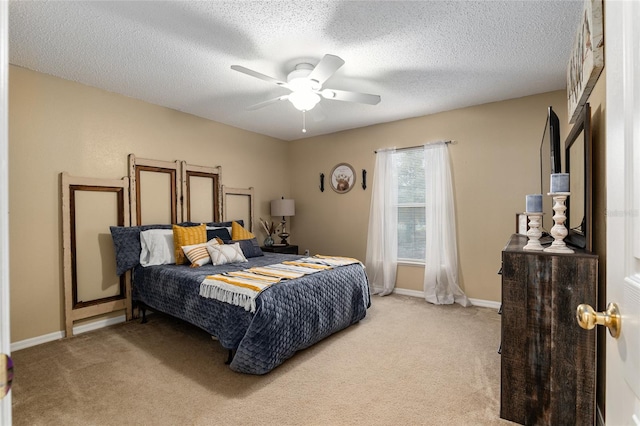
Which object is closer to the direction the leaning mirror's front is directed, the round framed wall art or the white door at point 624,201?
the round framed wall art

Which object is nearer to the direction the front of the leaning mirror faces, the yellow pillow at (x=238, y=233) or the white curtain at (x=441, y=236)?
the yellow pillow

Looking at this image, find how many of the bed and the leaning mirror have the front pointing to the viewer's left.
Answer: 1

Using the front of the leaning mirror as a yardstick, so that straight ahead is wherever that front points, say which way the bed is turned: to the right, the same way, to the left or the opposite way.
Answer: the opposite way

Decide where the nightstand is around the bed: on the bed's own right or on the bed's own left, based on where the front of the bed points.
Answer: on the bed's own left

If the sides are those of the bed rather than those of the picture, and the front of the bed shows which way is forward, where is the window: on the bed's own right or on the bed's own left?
on the bed's own left

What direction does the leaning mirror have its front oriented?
to the viewer's left

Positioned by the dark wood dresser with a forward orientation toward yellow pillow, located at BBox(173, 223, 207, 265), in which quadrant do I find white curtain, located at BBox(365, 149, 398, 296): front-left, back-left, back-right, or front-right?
front-right

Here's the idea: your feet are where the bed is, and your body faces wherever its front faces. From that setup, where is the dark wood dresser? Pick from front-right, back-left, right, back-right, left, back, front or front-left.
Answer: front

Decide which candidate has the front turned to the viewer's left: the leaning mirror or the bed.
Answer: the leaning mirror

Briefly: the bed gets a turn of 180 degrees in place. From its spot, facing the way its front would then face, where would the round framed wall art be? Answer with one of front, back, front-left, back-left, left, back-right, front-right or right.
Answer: right

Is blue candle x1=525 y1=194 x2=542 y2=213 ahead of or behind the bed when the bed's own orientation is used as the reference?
ahead

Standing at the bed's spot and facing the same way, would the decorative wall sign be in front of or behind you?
in front

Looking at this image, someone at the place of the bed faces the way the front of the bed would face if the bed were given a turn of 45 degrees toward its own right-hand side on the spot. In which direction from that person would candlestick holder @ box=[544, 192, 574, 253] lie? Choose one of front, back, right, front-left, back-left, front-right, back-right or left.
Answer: front-left

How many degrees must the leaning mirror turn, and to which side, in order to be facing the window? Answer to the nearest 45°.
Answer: approximately 45° to its right

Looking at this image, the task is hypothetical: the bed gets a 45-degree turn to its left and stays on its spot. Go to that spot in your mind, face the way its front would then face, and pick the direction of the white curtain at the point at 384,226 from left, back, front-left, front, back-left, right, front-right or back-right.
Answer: front-left
